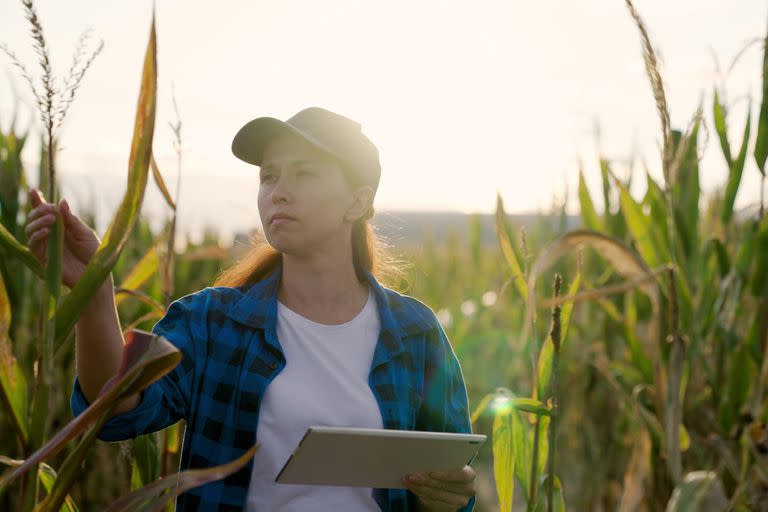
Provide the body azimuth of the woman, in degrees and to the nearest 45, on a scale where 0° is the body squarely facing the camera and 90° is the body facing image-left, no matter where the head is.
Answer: approximately 0°

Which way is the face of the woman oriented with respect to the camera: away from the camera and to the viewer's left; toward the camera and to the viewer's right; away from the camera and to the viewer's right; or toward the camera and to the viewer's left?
toward the camera and to the viewer's left
